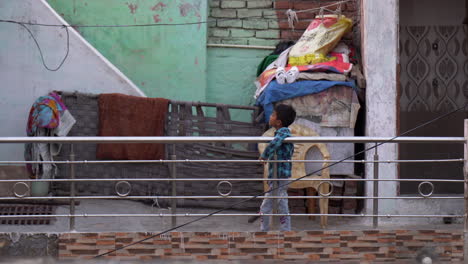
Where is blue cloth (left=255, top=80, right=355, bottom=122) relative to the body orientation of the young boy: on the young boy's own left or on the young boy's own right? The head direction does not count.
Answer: on the young boy's own right

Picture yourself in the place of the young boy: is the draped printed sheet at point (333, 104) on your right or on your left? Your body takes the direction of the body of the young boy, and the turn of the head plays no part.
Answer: on your right

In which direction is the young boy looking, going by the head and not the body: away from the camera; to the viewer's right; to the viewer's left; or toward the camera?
to the viewer's left
